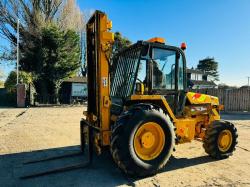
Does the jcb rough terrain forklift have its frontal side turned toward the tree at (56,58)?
no

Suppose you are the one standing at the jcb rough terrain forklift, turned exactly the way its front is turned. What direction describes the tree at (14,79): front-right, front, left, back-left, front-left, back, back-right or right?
right

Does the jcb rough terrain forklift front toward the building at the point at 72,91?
no

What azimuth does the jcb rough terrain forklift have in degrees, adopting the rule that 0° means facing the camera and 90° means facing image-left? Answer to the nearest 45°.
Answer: approximately 45°

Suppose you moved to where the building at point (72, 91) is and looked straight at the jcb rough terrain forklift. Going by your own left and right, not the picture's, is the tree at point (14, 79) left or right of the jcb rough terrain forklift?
right
